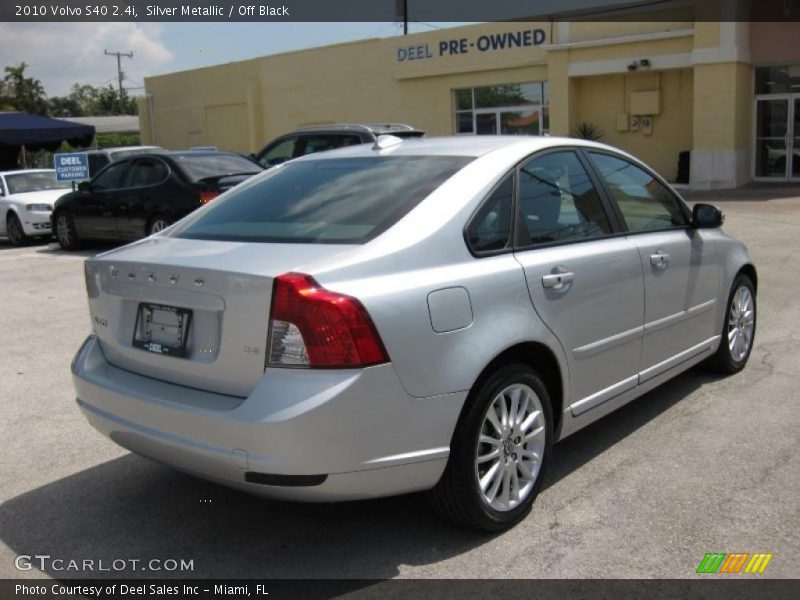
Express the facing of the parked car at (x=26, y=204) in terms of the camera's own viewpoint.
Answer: facing the viewer and to the right of the viewer

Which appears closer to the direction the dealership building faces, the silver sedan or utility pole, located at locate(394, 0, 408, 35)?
the silver sedan

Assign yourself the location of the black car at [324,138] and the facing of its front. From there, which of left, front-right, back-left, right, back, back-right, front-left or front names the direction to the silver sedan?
back-left

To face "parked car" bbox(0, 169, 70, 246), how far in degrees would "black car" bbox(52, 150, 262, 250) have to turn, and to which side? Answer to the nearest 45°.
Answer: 0° — it already faces it

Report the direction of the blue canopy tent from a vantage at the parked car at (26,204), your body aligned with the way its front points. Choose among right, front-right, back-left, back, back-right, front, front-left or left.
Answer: back-left

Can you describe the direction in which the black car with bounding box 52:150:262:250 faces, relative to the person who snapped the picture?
facing away from the viewer and to the left of the viewer

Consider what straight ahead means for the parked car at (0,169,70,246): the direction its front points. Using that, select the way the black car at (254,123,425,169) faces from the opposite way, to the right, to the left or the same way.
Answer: the opposite way

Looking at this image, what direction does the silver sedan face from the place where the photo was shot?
facing away from the viewer and to the right of the viewer

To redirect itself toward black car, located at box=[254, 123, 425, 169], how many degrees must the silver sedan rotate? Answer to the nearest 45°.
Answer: approximately 45° to its left

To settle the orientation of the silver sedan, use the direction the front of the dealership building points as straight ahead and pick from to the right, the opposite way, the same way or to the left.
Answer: the opposite way

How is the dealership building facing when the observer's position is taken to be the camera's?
facing the viewer and to the left of the viewer

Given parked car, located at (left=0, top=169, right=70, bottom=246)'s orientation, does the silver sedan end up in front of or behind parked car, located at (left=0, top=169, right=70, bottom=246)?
in front
